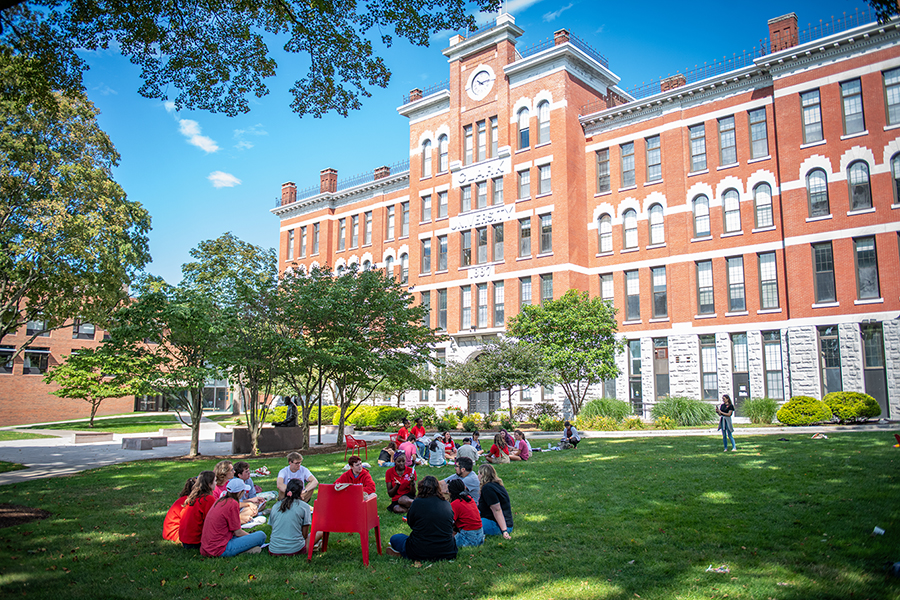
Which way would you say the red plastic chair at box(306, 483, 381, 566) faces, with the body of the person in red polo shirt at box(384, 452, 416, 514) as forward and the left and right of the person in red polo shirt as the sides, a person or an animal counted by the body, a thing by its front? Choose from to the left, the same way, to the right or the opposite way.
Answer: the opposite way

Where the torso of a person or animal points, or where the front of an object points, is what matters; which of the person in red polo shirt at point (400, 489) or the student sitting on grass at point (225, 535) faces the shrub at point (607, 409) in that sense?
the student sitting on grass

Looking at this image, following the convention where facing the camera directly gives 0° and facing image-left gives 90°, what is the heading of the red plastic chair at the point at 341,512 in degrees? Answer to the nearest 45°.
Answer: approximately 180°

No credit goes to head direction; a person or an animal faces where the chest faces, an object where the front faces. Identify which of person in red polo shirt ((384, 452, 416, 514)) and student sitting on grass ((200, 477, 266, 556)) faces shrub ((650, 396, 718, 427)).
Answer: the student sitting on grass

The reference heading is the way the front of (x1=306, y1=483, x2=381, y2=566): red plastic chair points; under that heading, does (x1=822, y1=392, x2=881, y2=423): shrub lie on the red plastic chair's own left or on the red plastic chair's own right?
on the red plastic chair's own right

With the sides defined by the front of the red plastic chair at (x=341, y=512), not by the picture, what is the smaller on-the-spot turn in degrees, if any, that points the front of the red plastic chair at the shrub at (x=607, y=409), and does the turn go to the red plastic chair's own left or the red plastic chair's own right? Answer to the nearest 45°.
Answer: approximately 45° to the red plastic chair's own right

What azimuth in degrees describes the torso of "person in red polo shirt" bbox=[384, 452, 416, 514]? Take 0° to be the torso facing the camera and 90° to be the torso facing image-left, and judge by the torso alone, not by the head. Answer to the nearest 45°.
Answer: approximately 0°

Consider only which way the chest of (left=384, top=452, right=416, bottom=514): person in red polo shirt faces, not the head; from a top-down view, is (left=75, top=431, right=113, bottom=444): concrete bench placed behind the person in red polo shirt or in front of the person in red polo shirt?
behind

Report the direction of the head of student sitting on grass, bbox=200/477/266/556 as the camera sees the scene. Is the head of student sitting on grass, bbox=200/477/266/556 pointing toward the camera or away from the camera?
away from the camera

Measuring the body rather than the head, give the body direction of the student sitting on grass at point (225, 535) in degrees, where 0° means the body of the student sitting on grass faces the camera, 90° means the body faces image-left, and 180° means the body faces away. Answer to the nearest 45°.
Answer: approximately 225°
